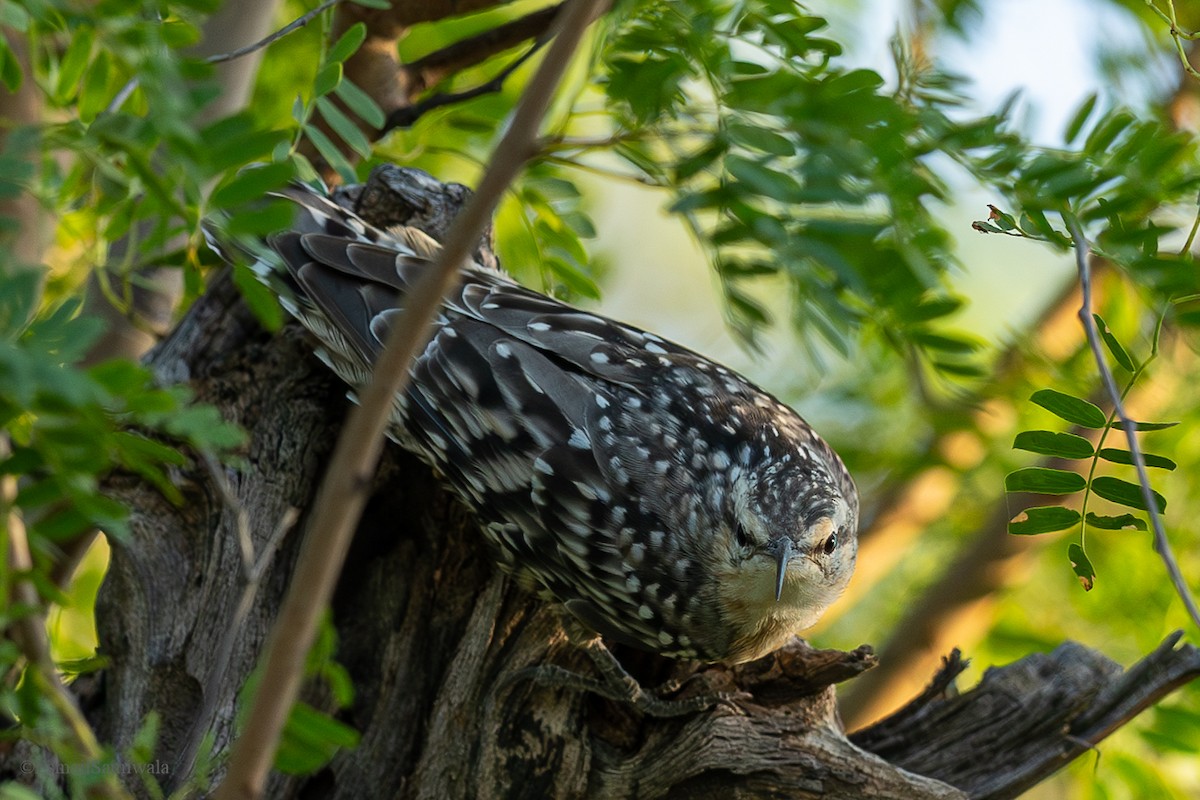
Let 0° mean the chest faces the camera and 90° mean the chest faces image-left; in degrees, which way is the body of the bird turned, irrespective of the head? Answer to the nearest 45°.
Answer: approximately 315°
